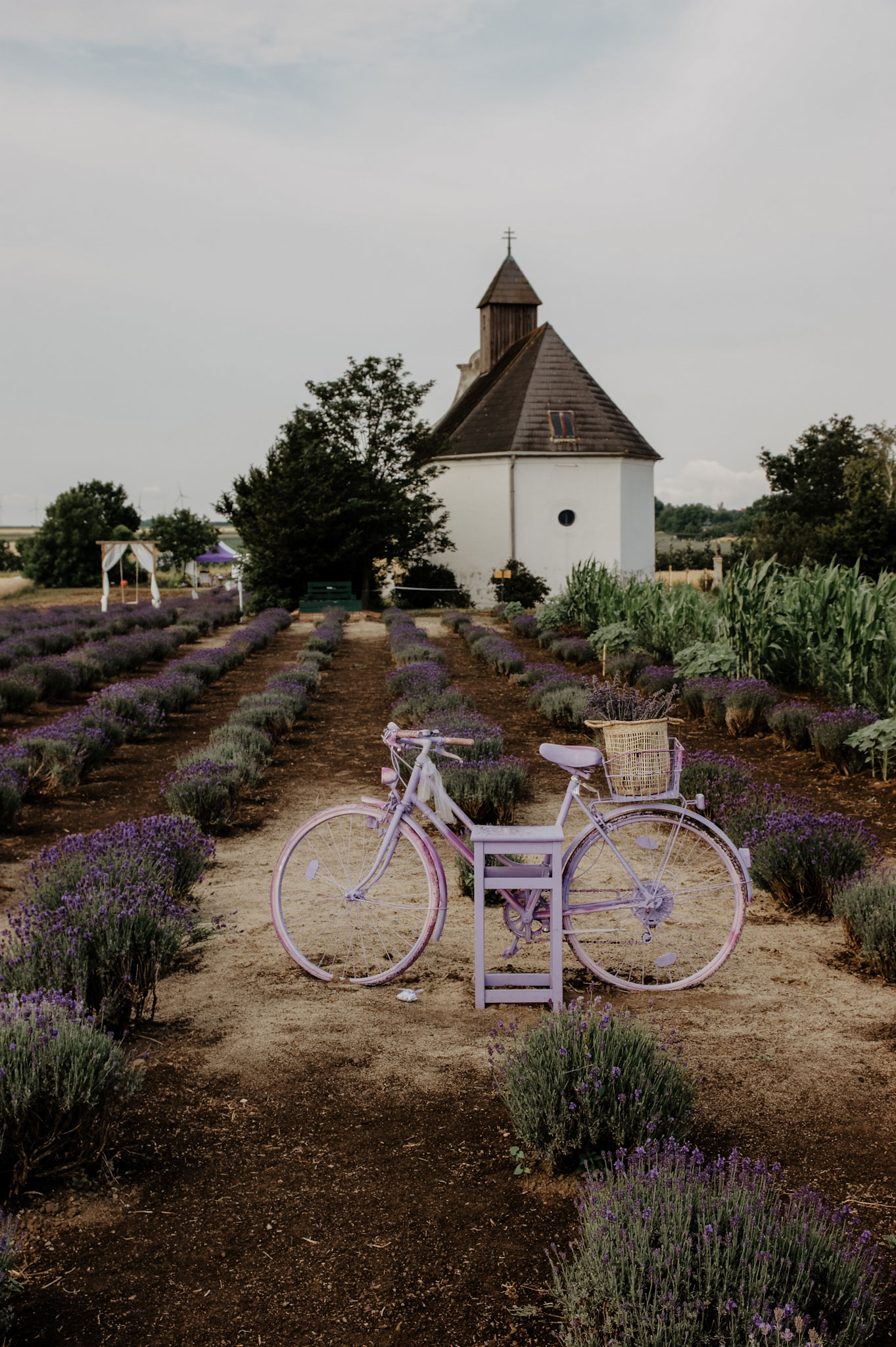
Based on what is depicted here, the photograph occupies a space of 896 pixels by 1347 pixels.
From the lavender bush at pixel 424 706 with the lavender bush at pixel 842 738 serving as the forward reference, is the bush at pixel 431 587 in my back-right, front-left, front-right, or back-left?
back-left

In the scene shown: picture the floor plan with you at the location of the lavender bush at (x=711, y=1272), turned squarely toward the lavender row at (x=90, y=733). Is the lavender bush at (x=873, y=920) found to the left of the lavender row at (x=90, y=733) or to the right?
right

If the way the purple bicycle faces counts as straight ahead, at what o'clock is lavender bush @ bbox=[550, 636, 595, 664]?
The lavender bush is roughly at 3 o'clock from the purple bicycle.

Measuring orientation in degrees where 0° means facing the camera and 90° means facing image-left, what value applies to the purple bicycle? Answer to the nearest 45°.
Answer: approximately 90°

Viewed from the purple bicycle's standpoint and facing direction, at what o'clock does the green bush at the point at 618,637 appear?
The green bush is roughly at 3 o'clock from the purple bicycle.

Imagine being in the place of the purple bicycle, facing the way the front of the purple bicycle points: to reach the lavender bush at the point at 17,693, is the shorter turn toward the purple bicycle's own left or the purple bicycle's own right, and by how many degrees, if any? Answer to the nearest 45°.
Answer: approximately 45° to the purple bicycle's own right

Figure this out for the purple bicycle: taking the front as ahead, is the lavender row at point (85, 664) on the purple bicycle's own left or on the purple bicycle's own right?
on the purple bicycle's own right
